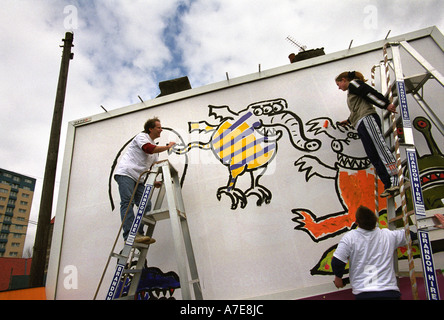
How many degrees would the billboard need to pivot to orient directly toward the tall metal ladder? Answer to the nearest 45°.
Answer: approximately 90° to its left

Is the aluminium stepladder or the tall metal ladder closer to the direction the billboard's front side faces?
the aluminium stepladder

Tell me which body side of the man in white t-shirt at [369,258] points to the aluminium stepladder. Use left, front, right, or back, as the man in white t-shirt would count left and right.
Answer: left

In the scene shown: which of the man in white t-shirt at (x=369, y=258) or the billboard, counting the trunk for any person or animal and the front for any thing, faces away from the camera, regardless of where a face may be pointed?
the man in white t-shirt

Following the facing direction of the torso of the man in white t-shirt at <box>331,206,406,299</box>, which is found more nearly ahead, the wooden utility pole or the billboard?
the billboard

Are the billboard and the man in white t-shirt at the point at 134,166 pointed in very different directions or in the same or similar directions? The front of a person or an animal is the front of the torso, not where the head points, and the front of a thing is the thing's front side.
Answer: very different directions

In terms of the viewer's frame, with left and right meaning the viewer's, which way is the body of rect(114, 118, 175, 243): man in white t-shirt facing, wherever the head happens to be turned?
facing to the right of the viewer

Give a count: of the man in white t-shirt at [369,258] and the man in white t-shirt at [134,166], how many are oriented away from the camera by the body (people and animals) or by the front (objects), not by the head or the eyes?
1

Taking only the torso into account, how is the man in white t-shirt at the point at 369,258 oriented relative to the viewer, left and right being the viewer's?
facing away from the viewer
